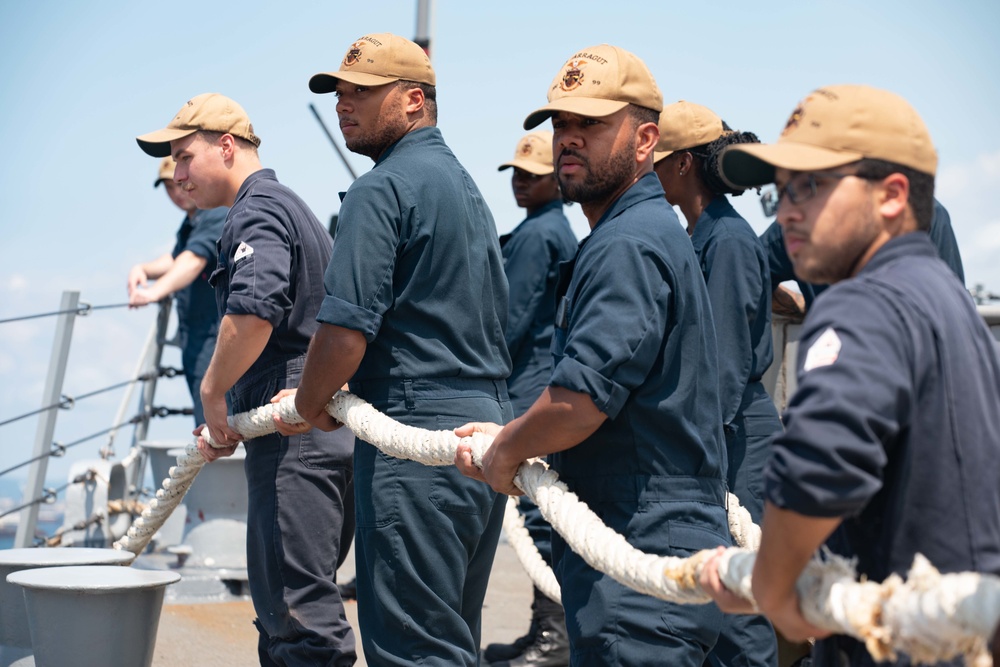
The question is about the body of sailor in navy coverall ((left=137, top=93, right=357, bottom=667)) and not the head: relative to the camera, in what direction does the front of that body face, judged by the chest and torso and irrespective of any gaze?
to the viewer's left

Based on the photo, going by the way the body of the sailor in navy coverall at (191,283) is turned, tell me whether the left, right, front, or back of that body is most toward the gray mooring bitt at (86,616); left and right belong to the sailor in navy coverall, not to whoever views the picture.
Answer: left

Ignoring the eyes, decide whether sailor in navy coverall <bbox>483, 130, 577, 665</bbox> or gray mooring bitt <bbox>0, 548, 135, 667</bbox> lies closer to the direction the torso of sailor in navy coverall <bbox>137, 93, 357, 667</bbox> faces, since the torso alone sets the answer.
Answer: the gray mooring bitt

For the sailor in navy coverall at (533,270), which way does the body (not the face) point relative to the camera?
to the viewer's left

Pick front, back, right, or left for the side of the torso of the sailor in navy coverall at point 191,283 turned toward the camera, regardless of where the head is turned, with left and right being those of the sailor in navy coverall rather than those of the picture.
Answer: left

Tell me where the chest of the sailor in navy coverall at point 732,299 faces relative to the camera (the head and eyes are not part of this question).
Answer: to the viewer's left

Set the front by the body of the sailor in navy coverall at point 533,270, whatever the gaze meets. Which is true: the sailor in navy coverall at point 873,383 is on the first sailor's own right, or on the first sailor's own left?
on the first sailor's own left

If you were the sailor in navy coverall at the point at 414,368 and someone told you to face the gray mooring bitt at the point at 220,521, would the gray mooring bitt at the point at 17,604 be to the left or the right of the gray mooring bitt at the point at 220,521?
left

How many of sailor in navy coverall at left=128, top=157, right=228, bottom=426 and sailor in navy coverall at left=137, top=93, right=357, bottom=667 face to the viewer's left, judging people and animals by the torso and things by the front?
2
